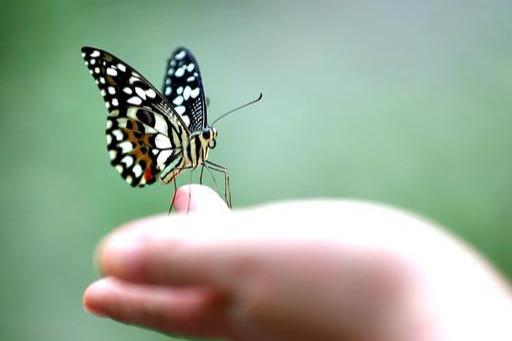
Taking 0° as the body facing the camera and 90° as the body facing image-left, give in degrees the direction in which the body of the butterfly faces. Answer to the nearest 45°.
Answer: approximately 270°
